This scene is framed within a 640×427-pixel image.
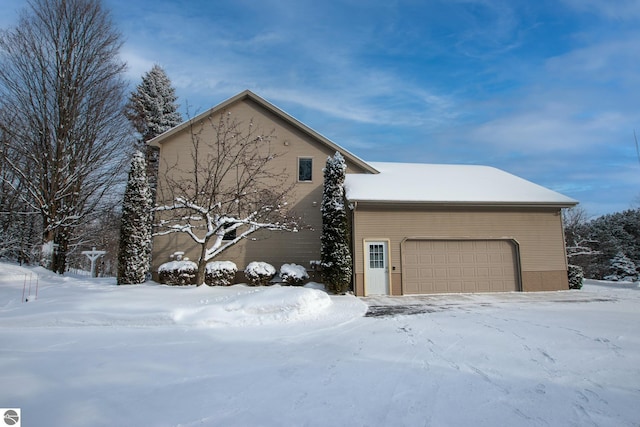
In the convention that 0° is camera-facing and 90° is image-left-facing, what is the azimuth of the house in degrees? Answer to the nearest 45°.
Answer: approximately 0°

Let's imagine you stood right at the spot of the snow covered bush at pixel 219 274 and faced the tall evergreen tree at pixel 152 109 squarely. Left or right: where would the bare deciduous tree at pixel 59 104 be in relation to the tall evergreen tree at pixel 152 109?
left

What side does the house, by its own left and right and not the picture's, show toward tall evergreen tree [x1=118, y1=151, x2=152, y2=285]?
right

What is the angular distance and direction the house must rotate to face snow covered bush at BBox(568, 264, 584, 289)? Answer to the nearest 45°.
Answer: approximately 90° to its left

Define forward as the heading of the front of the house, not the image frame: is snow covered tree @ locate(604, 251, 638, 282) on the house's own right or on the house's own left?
on the house's own left

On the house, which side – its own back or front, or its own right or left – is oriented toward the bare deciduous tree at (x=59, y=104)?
right
